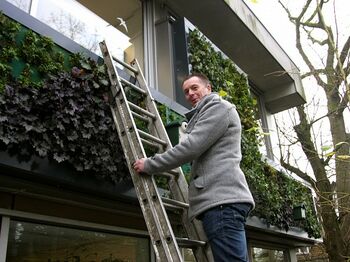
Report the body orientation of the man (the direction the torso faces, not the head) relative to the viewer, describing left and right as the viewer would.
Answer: facing to the left of the viewer

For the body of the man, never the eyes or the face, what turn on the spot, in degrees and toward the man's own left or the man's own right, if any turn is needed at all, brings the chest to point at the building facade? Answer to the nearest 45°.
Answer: approximately 45° to the man's own right

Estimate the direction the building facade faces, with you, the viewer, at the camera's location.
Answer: facing the viewer and to the right of the viewer

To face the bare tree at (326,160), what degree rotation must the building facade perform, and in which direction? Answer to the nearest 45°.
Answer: approximately 90° to its left

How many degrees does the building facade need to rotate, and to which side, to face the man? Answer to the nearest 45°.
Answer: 0° — it already faces them

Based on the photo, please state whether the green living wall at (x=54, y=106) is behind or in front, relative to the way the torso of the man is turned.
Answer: in front

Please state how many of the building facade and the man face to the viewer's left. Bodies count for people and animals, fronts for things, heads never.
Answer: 1
